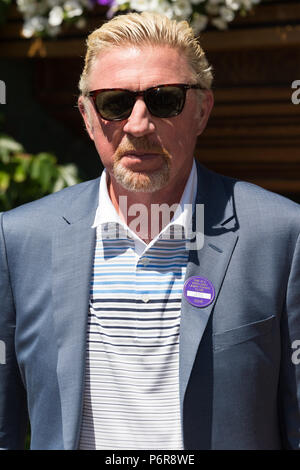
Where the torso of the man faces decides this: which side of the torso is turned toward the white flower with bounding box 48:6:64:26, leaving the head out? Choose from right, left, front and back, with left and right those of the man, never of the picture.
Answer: back

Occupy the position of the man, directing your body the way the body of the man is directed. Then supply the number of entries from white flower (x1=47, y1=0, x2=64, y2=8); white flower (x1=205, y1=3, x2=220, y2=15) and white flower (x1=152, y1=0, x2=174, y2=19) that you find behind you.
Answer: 3

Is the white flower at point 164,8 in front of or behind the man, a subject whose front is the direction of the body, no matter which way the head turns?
behind

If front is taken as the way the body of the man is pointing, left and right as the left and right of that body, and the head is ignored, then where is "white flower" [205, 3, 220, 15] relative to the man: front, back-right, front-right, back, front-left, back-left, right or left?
back

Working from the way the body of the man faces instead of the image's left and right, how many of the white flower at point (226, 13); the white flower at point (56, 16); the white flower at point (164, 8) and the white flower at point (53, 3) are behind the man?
4

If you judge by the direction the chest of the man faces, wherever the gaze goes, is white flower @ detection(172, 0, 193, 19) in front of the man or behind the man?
behind

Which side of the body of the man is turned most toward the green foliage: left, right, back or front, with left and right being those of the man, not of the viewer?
back

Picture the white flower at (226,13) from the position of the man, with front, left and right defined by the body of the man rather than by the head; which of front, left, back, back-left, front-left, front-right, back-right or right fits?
back

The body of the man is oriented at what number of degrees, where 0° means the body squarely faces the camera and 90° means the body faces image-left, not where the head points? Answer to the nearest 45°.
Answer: approximately 0°

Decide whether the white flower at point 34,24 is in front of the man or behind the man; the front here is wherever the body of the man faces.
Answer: behind

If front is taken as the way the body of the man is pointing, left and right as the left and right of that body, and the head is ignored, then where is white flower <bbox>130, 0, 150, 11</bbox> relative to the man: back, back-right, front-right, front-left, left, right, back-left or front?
back
